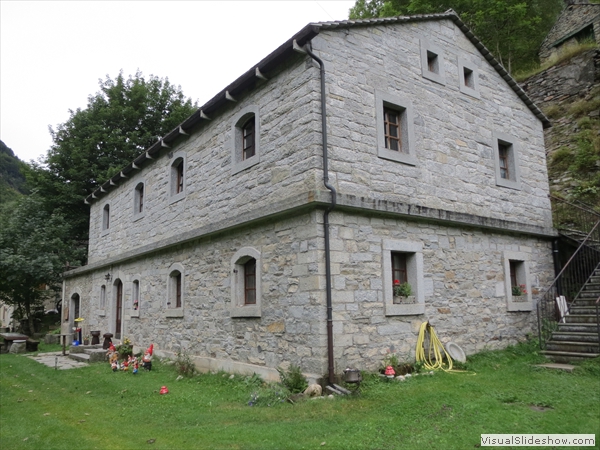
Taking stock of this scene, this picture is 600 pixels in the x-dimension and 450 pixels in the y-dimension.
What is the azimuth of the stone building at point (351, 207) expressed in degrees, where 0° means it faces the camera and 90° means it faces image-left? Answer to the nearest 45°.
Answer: approximately 45°

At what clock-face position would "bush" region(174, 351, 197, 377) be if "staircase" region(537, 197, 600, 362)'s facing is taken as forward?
The bush is roughly at 2 o'clock from the staircase.

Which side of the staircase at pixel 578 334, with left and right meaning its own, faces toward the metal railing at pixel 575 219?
back

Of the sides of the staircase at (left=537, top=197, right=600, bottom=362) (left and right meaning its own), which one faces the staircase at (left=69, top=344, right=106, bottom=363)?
right

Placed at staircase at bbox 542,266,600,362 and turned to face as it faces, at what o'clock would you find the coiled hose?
The coiled hose is roughly at 2 o'clock from the staircase.

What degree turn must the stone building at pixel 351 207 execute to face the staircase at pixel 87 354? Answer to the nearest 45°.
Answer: approximately 90° to its right

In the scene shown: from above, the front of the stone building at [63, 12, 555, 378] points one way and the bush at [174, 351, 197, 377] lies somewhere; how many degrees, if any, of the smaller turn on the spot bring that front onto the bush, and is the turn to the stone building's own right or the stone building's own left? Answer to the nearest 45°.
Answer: approximately 45° to the stone building's own right

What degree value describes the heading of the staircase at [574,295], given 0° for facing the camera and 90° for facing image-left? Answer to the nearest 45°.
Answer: approximately 0°

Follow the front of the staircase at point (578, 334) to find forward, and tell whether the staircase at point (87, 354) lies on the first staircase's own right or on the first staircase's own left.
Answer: on the first staircase's own right

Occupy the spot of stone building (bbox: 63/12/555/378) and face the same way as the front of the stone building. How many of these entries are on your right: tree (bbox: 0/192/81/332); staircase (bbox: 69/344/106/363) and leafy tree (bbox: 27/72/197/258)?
3

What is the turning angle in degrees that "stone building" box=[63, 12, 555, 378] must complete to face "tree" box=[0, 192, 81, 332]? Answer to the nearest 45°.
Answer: approximately 90° to its right
